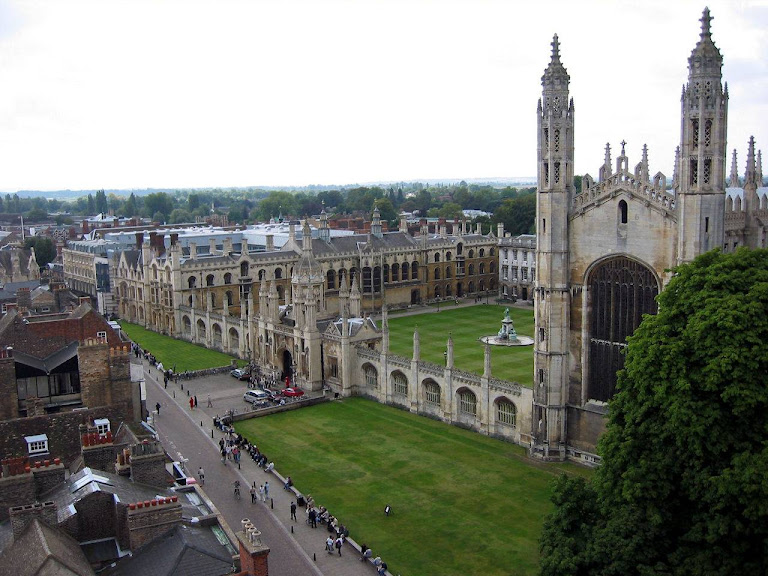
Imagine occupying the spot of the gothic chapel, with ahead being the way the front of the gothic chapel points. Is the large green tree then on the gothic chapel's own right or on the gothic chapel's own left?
on the gothic chapel's own left

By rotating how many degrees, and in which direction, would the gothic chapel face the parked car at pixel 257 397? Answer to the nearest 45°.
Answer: approximately 45° to its right

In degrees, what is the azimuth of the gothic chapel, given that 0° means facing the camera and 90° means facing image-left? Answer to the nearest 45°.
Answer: approximately 45°

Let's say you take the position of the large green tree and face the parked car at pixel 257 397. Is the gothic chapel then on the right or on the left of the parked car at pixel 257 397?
right
